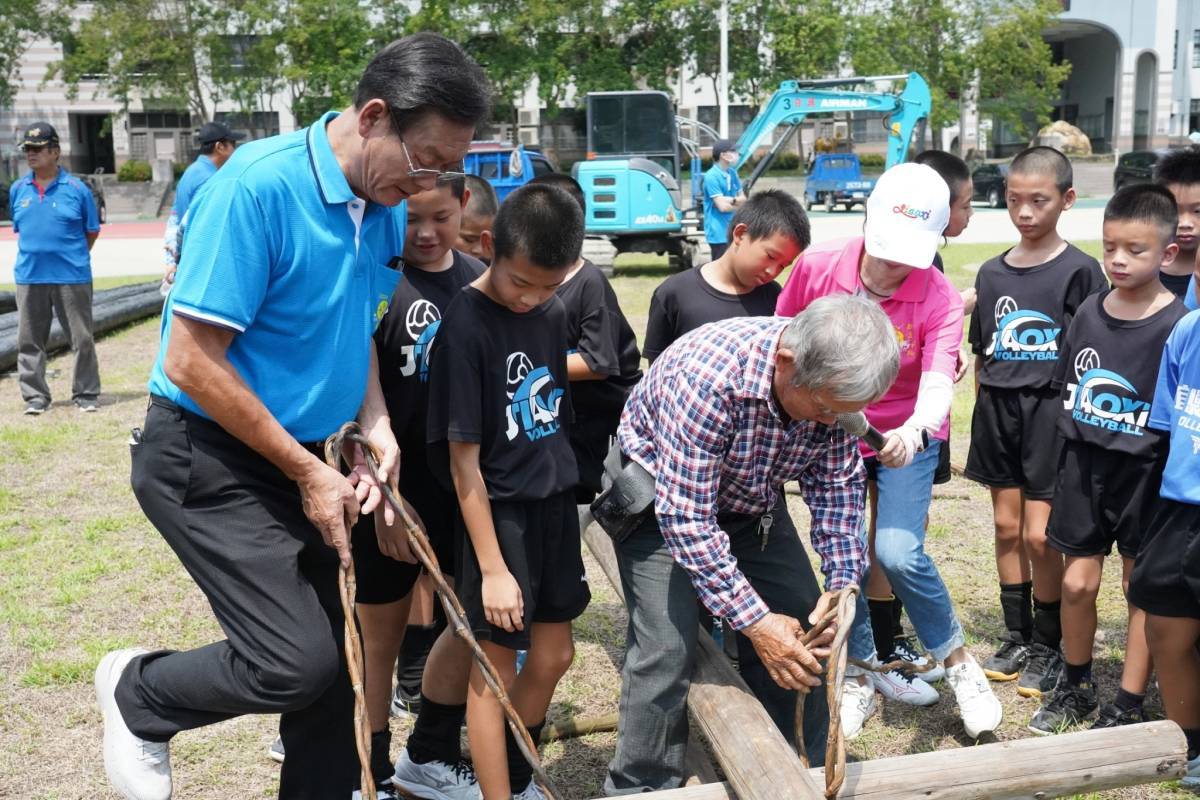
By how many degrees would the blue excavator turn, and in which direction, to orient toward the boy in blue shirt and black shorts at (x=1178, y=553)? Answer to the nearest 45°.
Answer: approximately 90° to its right

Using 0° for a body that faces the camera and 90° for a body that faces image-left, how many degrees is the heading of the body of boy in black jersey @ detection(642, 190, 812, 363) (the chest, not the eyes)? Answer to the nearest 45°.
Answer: approximately 315°

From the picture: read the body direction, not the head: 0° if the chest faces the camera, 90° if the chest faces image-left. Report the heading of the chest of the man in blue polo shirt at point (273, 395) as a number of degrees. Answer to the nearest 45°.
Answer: approximately 315°

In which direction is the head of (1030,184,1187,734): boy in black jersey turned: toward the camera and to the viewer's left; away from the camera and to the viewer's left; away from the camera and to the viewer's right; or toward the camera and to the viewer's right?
toward the camera and to the viewer's left

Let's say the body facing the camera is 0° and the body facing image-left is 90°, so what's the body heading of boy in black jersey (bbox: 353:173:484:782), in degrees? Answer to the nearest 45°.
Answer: approximately 0°

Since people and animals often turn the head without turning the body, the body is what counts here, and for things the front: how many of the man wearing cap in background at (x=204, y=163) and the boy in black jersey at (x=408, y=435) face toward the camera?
1
